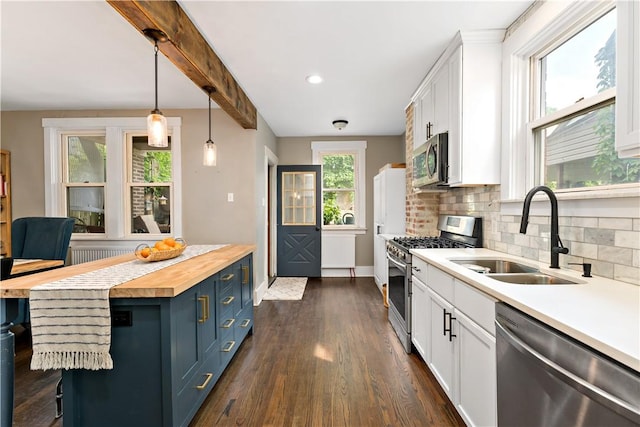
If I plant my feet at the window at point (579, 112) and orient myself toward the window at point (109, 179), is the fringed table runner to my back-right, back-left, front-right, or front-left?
front-left

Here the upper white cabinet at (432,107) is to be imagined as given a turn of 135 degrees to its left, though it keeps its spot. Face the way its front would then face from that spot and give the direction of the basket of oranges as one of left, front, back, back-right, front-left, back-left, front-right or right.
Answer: right

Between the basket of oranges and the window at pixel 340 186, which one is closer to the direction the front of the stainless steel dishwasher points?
the basket of oranges

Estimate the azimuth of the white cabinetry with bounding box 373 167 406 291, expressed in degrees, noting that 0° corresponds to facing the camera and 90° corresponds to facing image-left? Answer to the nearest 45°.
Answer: approximately 90°

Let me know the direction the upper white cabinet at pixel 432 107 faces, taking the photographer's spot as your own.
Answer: facing to the left of the viewer

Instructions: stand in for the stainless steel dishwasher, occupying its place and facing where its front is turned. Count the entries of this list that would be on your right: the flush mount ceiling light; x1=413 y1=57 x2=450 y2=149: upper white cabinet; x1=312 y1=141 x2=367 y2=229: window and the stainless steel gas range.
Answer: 4

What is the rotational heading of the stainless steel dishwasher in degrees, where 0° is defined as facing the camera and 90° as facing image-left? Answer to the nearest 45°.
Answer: approximately 45°

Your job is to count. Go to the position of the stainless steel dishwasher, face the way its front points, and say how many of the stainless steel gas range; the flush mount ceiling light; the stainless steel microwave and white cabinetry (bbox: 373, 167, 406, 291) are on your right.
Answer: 4

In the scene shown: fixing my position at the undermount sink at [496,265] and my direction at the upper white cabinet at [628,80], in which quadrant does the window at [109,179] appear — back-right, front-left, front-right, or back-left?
back-right

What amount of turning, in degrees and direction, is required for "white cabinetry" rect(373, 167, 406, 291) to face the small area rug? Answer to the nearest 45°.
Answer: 0° — it already faces it

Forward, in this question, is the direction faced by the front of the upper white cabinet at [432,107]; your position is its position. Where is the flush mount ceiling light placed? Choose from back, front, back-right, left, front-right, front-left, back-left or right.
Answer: front-right

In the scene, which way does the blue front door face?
toward the camera
